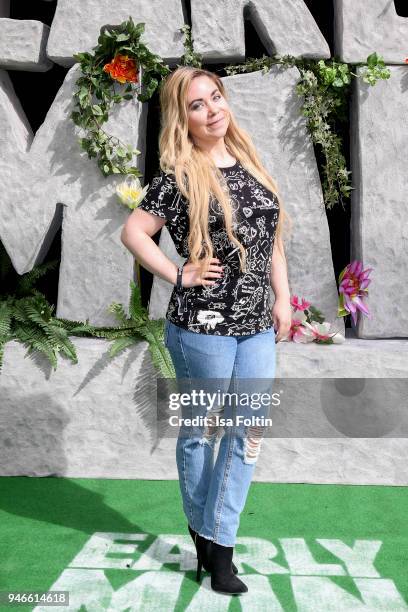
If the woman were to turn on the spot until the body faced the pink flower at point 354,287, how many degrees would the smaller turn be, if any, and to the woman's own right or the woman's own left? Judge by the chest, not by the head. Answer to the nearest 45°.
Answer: approximately 90° to the woman's own left

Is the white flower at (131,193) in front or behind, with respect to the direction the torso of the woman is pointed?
behind

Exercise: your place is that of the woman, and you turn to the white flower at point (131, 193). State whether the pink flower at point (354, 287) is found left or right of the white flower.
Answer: right

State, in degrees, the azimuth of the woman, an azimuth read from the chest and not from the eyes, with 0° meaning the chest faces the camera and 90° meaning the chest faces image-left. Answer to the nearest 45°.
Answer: approximately 315°

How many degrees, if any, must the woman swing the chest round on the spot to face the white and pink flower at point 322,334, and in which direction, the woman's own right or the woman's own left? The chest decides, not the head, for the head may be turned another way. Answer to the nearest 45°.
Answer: approximately 90° to the woman's own left
